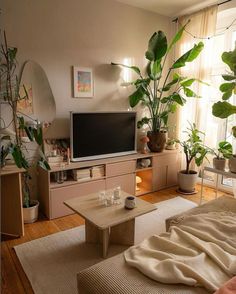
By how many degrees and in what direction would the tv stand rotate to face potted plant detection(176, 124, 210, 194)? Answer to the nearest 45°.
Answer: approximately 45° to its left

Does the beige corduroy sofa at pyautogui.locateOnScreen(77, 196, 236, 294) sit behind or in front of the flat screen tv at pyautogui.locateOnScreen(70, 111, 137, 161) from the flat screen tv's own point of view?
in front

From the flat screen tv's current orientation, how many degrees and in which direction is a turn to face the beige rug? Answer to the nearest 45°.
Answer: approximately 45° to its right

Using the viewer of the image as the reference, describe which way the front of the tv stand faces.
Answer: facing the viewer and to the right of the viewer

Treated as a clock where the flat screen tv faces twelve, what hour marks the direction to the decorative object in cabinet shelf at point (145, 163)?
The decorative object in cabinet shelf is roughly at 10 o'clock from the flat screen tv.

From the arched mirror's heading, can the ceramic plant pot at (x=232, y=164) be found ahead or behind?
ahead

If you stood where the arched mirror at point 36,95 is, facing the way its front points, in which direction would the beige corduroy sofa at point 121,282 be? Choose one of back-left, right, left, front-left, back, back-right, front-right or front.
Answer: front-left

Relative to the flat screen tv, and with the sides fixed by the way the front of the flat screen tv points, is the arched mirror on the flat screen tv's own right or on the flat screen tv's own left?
on the flat screen tv's own right

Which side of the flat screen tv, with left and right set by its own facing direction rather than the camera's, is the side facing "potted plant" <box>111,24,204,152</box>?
left

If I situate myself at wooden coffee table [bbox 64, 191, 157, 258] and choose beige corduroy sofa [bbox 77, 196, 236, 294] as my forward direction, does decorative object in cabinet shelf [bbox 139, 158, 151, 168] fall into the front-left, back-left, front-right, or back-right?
back-left

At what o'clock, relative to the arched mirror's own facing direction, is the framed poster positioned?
The framed poster is roughly at 10 o'clock from the arched mirror.

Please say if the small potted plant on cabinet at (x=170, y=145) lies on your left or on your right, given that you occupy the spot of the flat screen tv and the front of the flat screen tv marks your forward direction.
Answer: on your left

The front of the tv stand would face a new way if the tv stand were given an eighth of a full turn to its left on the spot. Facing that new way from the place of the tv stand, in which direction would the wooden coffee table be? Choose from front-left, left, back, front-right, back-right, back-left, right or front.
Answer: right
